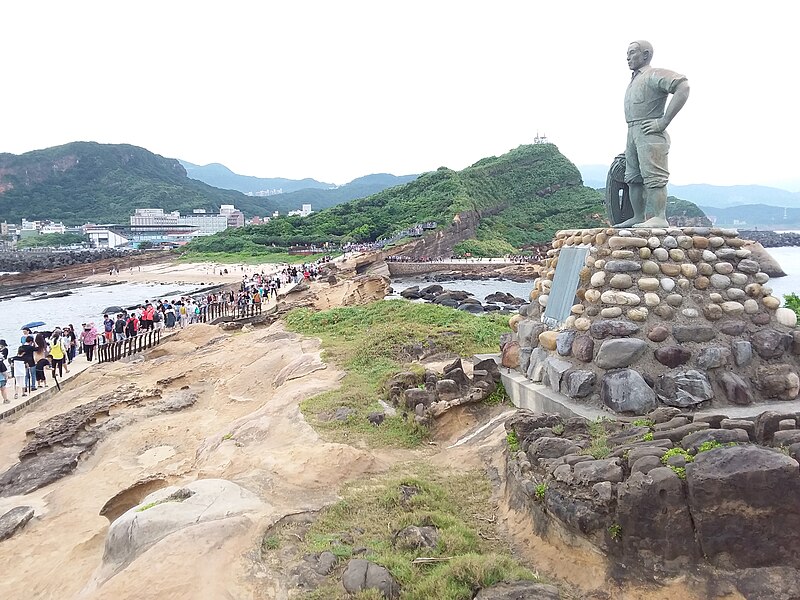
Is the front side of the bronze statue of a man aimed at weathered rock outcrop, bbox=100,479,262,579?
yes

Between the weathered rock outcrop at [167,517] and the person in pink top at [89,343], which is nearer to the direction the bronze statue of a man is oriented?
the weathered rock outcrop

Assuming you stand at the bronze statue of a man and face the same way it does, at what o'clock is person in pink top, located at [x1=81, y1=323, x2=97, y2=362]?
The person in pink top is roughly at 2 o'clock from the bronze statue of a man.

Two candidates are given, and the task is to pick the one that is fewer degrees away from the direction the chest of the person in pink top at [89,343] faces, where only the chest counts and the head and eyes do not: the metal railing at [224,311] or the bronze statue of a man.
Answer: the bronze statue of a man

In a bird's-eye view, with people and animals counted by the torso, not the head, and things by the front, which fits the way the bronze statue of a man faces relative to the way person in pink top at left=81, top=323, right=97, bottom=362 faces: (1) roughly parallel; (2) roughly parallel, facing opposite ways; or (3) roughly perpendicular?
roughly perpendicular

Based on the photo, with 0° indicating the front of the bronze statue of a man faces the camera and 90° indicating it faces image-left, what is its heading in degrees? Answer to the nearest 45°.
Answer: approximately 45°

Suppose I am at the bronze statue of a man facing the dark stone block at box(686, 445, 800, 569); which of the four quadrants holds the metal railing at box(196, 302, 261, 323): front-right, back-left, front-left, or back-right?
back-right
